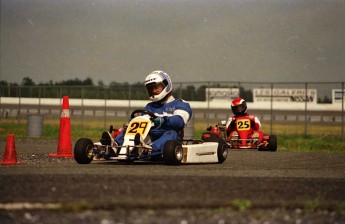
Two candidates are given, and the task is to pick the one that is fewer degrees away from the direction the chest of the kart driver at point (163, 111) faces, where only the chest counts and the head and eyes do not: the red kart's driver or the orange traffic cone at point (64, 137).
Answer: the orange traffic cone

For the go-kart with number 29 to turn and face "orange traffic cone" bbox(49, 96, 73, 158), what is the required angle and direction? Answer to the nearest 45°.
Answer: approximately 90° to its right

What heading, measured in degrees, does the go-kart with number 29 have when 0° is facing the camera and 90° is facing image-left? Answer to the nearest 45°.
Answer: approximately 45°
